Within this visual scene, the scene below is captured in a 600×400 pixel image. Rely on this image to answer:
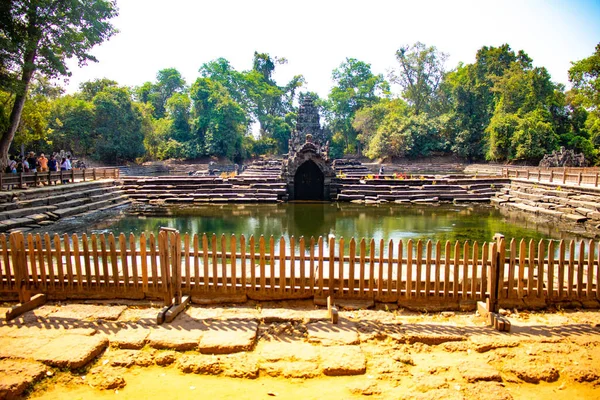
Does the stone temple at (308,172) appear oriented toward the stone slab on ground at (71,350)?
yes

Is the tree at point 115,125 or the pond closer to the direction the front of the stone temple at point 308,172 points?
the pond

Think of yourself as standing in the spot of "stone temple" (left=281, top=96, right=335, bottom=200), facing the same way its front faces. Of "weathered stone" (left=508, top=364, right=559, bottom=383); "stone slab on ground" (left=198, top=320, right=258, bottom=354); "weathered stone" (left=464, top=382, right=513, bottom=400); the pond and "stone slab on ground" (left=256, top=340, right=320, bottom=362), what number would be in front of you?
5

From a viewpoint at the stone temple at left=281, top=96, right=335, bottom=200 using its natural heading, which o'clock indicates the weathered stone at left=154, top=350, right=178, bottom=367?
The weathered stone is roughly at 12 o'clock from the stone temple.

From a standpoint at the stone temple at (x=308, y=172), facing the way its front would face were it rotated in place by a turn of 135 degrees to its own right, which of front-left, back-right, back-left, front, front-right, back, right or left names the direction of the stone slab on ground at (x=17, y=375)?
back-left

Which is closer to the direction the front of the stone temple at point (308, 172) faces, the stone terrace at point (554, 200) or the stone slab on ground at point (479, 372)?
the stone slab on ground

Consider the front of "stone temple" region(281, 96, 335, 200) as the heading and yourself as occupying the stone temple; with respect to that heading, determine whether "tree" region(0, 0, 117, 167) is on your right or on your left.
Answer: on your right

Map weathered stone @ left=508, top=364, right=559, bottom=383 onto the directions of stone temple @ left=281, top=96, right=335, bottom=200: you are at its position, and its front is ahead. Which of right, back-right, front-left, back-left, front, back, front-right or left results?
front

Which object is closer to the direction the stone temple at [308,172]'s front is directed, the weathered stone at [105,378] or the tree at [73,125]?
the weathered stone

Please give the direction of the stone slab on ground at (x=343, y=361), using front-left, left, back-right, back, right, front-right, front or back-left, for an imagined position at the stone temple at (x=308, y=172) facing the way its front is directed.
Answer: front

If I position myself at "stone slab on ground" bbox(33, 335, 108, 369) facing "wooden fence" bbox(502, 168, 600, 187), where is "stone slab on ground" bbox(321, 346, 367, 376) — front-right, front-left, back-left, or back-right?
front-right

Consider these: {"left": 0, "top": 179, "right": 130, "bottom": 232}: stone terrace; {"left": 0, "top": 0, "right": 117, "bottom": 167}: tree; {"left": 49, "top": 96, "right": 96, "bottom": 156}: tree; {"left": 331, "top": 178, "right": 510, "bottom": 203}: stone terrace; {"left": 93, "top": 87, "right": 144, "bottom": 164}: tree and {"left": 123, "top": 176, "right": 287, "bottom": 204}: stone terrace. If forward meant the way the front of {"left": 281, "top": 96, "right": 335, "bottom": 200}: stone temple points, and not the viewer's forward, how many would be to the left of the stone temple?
1

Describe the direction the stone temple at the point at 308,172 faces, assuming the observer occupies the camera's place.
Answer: facing the viewer

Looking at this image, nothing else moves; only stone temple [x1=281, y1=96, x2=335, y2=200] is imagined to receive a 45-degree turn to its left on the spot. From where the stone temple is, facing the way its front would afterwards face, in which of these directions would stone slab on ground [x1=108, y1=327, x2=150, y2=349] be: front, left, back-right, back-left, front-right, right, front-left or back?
front-right

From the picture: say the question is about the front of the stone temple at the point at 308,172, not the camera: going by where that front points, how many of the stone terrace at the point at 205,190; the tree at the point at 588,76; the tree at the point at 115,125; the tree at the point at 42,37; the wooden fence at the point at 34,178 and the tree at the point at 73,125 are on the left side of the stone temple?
1

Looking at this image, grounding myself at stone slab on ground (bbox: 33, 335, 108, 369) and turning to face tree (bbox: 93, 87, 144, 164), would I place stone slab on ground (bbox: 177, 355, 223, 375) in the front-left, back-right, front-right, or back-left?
back-right

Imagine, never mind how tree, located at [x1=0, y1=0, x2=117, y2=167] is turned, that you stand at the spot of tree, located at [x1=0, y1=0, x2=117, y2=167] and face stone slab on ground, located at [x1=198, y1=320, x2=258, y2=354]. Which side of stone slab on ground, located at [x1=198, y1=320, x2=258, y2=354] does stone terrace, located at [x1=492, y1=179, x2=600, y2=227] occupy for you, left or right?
left

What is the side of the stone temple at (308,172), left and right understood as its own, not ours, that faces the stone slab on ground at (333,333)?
front

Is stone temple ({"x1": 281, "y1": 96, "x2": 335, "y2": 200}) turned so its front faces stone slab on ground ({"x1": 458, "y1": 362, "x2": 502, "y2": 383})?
yes

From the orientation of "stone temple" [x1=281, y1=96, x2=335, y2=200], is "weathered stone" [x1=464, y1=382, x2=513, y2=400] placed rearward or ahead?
ahead
